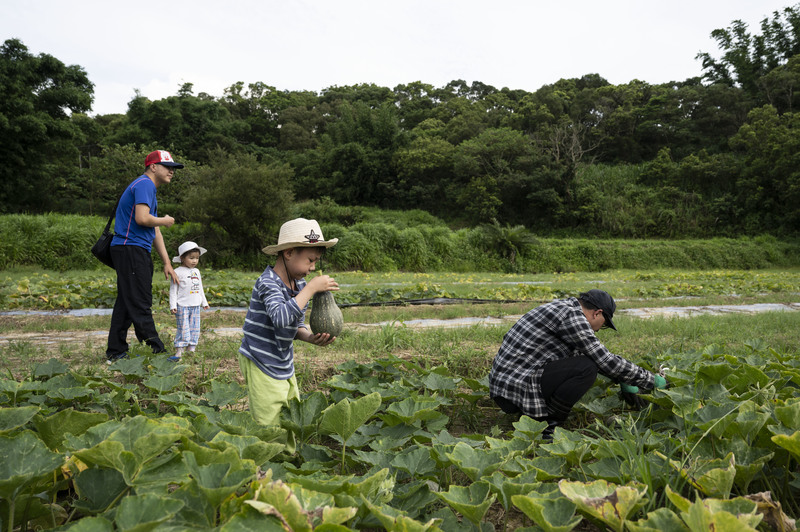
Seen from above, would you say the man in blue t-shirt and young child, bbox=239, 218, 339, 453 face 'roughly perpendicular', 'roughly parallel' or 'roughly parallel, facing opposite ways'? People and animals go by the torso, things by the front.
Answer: roughly parallel

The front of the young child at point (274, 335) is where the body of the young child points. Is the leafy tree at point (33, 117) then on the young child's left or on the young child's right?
on the young child's left

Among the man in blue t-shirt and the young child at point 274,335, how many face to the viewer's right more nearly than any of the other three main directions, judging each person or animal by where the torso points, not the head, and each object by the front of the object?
2

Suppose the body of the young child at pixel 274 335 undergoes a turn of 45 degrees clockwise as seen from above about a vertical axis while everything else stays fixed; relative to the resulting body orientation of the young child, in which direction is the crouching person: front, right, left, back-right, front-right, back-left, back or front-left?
front-left

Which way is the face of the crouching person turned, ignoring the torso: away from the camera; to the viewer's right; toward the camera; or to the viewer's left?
to the viewer's right

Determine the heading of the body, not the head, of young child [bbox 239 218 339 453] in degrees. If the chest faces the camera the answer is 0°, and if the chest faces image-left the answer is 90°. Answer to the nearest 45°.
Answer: approximately 270°

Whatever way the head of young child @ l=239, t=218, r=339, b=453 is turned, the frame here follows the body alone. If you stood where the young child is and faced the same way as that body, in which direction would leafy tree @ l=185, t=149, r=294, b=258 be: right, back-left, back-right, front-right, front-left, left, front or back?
left

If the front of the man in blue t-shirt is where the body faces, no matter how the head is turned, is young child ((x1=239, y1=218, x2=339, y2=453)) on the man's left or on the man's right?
on the man's right

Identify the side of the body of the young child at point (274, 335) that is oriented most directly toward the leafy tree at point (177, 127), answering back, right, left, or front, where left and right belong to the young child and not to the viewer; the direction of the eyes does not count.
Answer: left

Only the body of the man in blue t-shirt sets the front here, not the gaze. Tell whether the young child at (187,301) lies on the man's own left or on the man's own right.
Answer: on the man's own left

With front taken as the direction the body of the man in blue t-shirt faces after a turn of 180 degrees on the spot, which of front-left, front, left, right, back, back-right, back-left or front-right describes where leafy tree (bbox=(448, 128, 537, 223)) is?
back-right

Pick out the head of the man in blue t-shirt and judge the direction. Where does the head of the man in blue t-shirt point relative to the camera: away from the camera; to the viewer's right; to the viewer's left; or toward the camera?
to the viewer's right

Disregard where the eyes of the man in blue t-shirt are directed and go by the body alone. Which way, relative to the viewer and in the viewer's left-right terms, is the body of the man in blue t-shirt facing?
facing to the right of the viewer

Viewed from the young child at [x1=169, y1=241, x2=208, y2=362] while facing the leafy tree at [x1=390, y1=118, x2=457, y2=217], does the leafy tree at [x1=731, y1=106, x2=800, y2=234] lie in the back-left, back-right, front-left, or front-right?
front-right

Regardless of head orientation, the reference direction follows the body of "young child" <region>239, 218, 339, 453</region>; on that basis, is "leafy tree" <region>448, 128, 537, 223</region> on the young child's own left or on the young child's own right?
on the young child's own left
